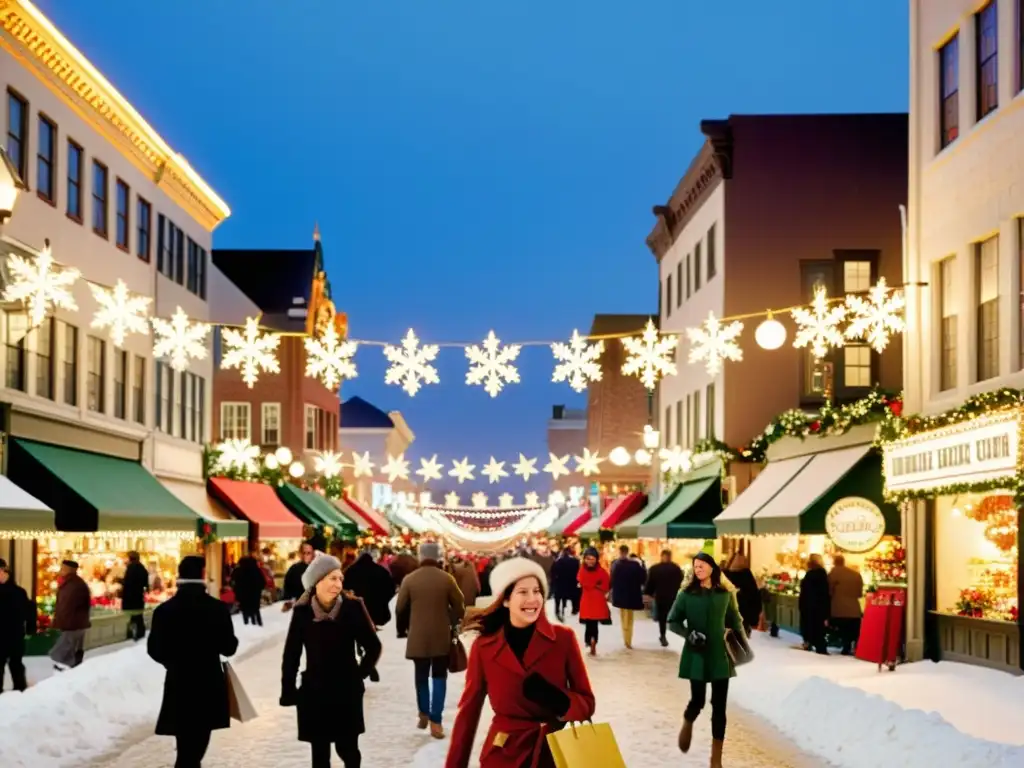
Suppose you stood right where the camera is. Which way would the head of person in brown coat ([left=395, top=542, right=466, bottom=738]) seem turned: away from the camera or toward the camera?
away from the camera

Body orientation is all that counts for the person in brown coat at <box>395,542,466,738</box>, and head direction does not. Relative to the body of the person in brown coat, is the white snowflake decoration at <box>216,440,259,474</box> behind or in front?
in front

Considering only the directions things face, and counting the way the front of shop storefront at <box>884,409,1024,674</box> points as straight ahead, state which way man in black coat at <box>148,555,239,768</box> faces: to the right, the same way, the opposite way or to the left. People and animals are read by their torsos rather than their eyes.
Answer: to the right

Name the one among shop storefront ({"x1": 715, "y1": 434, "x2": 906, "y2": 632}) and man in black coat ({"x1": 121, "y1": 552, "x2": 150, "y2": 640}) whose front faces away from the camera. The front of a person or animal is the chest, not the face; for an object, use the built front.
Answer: the man in black coat

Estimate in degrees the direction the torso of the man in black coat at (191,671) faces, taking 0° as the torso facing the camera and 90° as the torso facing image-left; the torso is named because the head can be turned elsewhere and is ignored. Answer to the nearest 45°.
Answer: approximately 180°

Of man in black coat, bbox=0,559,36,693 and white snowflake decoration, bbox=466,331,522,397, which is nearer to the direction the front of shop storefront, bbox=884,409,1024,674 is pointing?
the man in black coat

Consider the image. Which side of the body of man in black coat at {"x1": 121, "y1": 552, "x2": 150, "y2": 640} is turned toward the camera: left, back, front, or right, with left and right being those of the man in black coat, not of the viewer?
back

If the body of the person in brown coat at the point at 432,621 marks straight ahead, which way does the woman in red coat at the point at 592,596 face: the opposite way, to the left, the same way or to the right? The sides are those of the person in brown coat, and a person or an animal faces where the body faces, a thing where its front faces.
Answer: the opposite way

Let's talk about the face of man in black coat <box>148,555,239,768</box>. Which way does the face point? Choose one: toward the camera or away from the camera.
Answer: away from the camera

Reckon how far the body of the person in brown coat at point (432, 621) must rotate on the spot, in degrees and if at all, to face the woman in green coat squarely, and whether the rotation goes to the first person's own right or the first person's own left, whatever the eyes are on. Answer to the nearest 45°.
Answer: approximately 135° to the first person's own right

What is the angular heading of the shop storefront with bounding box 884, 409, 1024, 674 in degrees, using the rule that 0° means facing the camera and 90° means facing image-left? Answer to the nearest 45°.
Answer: approximately 45°

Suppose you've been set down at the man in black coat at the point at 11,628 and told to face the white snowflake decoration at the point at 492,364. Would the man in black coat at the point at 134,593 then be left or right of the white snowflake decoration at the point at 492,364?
left

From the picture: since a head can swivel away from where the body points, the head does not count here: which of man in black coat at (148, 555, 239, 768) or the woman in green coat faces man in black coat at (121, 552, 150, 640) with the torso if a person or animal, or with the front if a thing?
man in black coat at (148, 555, 239, 768)

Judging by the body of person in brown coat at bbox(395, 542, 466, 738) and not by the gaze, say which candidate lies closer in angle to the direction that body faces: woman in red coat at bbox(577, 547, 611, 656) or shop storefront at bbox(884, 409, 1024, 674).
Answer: the woman in red coat

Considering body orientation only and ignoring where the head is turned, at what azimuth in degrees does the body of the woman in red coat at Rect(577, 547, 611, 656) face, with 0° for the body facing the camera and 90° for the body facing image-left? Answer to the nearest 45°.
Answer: approximately 0°

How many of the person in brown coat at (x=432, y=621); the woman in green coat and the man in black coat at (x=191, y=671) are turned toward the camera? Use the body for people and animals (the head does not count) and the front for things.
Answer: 1
